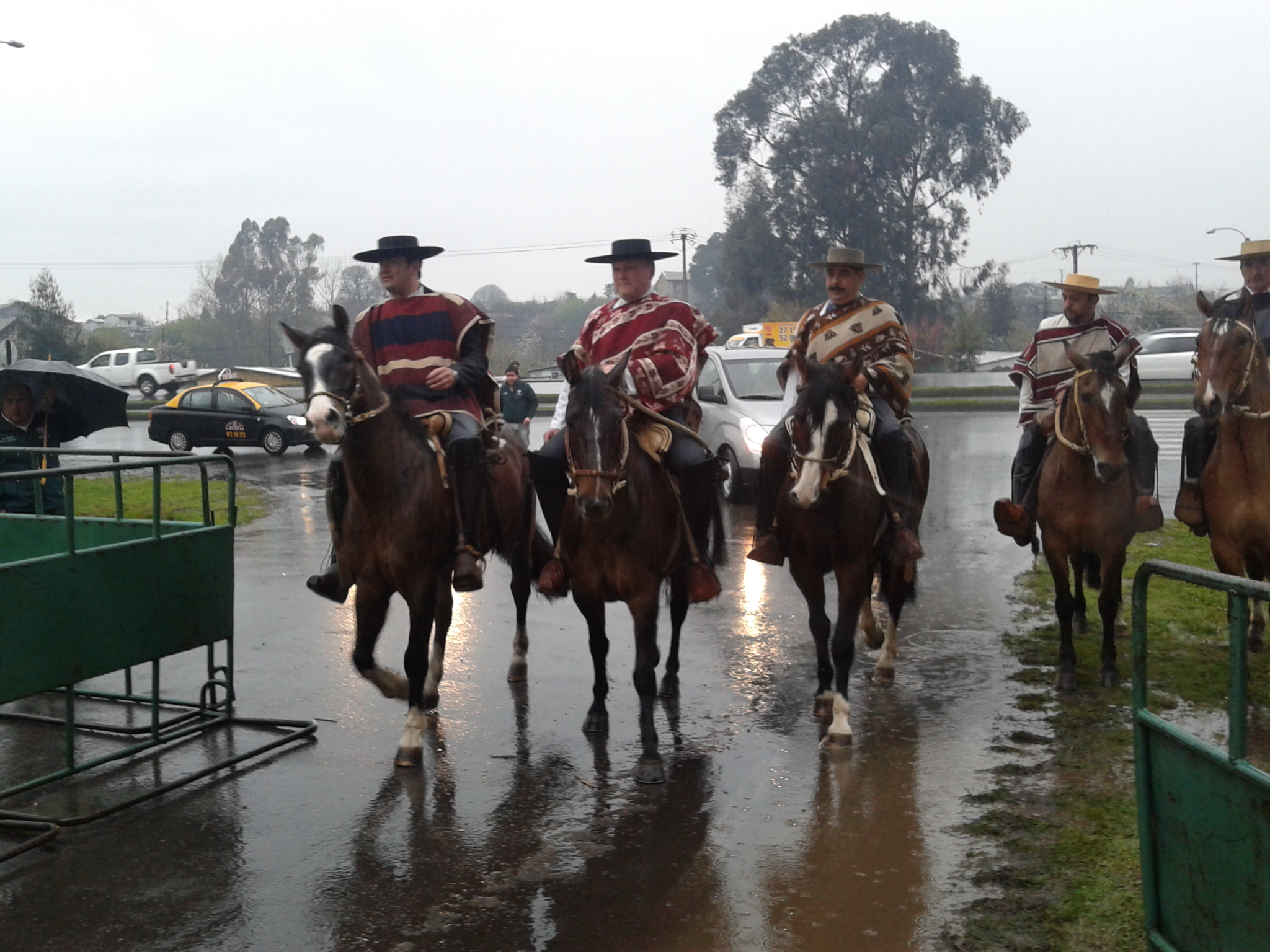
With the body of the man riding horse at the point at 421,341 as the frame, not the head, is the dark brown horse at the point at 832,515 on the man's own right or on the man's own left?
on the man's own left

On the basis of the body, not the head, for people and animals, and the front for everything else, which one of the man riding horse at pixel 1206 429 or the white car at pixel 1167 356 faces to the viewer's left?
the white car

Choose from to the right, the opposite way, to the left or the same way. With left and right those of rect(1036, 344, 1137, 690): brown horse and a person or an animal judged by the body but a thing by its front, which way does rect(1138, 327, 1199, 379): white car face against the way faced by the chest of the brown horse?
to the right

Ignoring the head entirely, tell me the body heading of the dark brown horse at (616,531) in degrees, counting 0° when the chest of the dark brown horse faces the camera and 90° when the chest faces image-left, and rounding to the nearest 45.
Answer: approximately 0°

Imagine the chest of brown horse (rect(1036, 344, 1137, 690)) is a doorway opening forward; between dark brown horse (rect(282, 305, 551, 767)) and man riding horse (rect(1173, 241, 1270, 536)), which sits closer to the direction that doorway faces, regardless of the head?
the dark brown horse

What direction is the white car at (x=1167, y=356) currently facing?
to the viewer's left

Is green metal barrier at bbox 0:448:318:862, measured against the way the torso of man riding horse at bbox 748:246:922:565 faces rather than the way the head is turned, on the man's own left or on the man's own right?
on the man's own right

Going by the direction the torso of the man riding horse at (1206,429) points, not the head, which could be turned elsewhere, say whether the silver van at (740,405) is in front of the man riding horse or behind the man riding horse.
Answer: behind

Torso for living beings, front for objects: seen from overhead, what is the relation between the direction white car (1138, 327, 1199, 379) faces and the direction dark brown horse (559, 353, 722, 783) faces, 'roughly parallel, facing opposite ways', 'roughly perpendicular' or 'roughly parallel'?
roughly perpendicular
